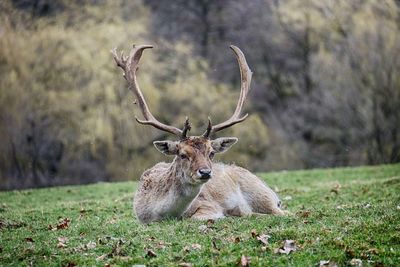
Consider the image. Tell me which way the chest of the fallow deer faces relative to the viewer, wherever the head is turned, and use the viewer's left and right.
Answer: facing the viewer and to the left of the viewer

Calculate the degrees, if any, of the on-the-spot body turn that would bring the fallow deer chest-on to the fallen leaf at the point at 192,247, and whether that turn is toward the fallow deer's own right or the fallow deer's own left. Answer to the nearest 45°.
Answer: approximately 45° to the fallow deer's own left

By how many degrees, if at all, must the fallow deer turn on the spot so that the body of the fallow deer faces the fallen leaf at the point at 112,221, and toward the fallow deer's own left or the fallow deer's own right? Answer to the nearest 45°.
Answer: approximately 90° to the fallow deer's own right

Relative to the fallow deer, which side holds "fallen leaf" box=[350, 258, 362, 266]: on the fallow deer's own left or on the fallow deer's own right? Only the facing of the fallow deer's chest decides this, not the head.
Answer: on the fallow deer's own left

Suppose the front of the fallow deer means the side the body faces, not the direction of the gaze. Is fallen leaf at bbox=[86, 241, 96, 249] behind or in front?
in front

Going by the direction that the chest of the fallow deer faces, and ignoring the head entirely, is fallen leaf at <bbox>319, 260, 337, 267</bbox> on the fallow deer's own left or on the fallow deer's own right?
on the fallow deer's own left

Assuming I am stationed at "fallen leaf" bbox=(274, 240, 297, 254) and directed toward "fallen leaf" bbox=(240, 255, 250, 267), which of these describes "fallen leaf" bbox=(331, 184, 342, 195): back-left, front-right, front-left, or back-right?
back-right

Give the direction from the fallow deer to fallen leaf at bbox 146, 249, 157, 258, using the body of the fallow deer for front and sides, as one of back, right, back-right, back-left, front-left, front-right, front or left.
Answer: front-left

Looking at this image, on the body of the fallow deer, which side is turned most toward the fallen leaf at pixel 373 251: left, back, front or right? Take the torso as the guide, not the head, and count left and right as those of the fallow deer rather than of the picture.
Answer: left

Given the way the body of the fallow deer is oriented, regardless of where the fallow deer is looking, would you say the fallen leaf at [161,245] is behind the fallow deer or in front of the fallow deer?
in front

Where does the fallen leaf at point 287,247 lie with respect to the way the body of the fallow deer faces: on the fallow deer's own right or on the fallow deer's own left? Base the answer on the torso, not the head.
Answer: on the fallow deer's own left

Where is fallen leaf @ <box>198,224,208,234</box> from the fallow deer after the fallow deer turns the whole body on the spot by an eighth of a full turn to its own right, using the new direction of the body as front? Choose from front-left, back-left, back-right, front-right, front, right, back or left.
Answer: left

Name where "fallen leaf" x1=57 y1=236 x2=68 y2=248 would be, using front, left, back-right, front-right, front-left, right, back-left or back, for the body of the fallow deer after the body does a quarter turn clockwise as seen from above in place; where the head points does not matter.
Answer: left
